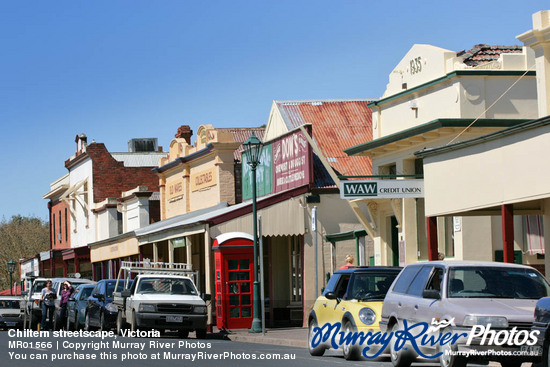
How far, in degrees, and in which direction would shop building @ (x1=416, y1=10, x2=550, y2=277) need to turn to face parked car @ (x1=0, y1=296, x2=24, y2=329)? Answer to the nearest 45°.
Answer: approximately 90° to its right

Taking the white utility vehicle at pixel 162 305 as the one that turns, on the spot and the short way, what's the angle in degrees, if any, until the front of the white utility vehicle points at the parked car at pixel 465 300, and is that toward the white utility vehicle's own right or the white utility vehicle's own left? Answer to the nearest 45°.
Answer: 0° — it already faces it

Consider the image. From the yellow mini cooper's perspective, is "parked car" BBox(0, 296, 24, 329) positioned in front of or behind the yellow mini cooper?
behind

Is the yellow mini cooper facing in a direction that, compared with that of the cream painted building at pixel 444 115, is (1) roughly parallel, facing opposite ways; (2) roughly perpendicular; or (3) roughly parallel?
roughly perpendicular

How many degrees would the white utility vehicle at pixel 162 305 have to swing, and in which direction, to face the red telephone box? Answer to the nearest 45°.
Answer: approximately 135° to its left

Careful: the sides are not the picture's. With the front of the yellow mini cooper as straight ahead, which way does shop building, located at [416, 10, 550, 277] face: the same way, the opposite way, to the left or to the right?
to the right

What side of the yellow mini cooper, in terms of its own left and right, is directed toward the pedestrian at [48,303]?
back

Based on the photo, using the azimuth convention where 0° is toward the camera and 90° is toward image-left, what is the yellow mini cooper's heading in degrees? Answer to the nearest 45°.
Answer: approximately 315°

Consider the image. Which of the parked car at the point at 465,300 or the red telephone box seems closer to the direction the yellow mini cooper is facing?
the parked car
